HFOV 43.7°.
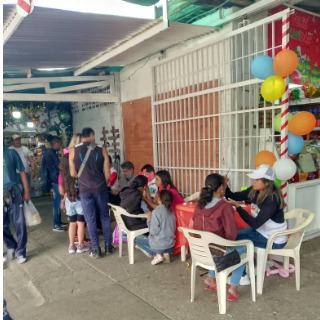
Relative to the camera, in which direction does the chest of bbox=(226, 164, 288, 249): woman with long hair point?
to the viewer's left

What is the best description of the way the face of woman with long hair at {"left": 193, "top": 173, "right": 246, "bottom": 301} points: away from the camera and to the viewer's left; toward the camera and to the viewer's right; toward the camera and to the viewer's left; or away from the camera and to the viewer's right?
away from the camera and to the viewer's right

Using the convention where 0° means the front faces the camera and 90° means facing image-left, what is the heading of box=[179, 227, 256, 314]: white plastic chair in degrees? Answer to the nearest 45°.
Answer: approximately 225°

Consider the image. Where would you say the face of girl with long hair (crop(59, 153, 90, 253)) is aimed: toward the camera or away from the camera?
away from the camera

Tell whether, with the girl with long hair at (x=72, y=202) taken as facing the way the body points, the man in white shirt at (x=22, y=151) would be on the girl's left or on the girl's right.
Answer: on the girl's left

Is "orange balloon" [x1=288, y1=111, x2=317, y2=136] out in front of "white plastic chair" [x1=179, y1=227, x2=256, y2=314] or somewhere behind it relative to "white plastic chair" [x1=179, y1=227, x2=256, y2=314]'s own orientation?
in front

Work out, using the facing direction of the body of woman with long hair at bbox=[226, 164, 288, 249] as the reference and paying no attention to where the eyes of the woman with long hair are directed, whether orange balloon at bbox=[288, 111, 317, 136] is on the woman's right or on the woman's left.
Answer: on the woman's right

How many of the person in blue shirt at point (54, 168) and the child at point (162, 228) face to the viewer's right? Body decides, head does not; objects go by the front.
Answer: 1
